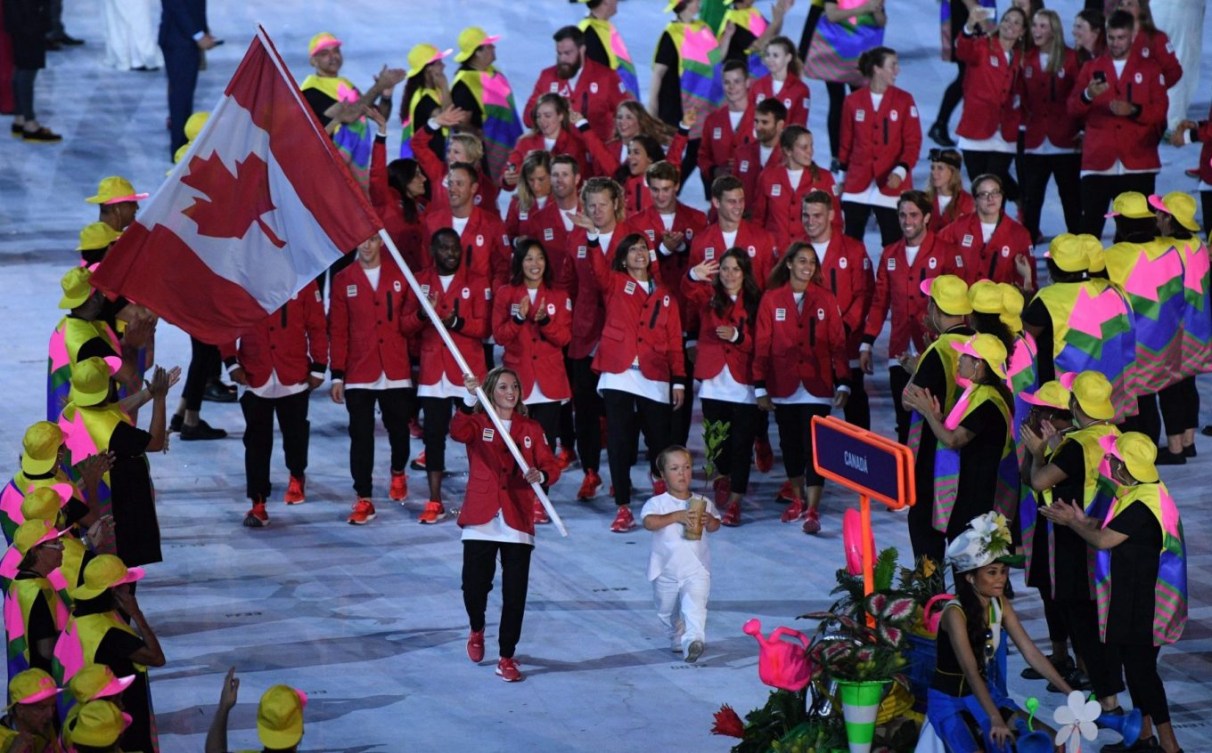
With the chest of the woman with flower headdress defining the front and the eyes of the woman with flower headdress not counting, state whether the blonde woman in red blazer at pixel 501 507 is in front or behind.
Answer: behind

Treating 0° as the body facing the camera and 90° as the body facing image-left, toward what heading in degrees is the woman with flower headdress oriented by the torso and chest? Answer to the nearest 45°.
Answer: approximately 315°

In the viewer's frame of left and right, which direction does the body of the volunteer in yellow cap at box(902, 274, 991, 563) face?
facing to the left of the viewer

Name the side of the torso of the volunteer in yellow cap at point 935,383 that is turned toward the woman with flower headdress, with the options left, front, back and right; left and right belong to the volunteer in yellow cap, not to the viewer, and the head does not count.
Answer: left

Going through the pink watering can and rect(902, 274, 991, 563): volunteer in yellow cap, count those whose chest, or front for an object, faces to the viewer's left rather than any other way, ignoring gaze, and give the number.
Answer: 2

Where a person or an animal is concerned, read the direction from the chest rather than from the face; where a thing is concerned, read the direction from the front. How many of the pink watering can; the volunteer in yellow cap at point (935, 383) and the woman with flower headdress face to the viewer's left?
2

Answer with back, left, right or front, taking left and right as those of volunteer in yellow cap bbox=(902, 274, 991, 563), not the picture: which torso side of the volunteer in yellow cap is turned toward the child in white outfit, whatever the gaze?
front

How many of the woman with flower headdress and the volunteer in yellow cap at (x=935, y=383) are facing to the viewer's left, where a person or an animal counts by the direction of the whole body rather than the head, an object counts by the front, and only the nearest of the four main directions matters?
1

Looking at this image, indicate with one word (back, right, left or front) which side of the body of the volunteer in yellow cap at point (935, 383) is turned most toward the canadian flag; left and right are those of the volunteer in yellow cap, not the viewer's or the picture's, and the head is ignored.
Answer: front

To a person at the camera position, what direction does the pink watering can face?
facing to the left of the viewer

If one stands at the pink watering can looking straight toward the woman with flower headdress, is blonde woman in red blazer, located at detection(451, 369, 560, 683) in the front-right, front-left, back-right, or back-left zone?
back-left

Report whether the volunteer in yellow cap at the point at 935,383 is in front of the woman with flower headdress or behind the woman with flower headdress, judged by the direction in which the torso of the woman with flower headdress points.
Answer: behind

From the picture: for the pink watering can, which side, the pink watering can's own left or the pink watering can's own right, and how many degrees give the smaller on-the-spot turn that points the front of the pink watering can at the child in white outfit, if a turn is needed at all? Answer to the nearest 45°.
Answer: approximately 90° to the pink watering can's own right

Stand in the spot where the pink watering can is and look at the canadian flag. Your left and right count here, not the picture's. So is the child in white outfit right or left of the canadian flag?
right

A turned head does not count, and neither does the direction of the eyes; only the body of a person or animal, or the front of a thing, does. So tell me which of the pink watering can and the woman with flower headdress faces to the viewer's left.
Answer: the pink watering can
